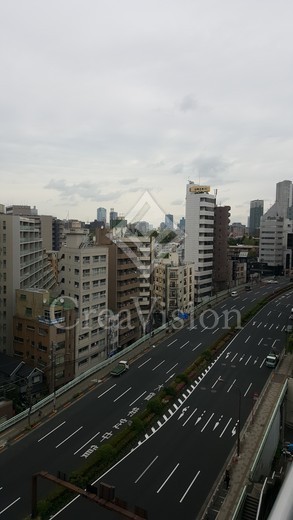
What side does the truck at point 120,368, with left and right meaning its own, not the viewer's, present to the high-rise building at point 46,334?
left

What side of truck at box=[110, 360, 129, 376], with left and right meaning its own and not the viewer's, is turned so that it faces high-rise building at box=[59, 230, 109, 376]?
left

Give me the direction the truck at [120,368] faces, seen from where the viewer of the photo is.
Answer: facing away from the viewer and to the right of the viewer

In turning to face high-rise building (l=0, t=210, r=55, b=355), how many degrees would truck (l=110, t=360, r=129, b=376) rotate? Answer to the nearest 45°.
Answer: approximately 90° to its left
